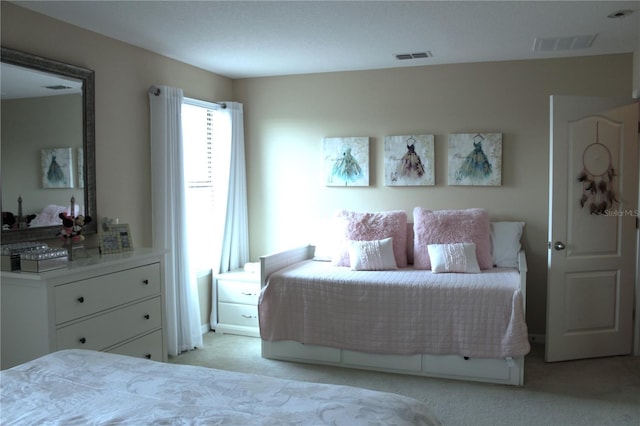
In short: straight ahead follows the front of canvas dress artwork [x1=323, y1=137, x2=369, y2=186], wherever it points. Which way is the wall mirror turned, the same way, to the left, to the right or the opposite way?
to the left

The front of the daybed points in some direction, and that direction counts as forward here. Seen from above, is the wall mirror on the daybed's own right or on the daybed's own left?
on the daybed's own right

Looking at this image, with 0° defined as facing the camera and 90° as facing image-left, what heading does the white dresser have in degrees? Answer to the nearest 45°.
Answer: approximately 315°

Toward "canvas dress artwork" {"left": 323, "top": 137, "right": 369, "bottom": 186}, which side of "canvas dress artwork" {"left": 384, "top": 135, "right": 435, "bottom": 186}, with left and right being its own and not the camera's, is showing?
right

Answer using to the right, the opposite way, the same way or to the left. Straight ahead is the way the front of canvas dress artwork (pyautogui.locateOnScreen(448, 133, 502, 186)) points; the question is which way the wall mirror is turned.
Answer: to the left

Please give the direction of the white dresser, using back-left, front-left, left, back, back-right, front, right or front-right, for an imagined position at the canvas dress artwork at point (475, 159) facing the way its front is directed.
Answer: front-right

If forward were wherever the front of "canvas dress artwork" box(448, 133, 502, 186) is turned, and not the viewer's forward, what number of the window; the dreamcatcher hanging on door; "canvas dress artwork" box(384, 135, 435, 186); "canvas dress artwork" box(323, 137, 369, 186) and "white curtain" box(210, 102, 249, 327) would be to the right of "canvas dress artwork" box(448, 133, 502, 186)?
4

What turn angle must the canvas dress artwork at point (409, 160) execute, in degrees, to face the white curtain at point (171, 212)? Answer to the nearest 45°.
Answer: approximately 45° to its right

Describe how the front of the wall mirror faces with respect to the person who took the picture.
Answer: facing the viewer and to the right of the viewer

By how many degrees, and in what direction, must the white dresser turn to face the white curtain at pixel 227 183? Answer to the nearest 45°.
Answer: approximately 90° to its left

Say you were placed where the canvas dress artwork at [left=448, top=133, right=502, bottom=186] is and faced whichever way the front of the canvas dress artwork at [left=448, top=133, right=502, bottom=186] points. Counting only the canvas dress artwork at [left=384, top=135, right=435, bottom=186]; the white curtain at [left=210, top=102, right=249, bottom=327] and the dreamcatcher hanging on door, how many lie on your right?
2
